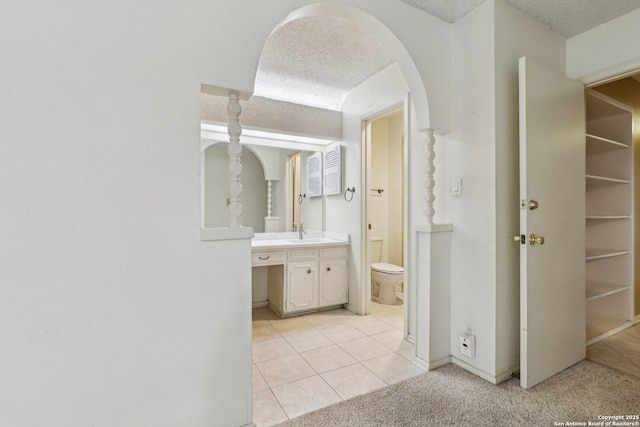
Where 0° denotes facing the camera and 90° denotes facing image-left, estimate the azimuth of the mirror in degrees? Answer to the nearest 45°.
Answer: approximately 315°

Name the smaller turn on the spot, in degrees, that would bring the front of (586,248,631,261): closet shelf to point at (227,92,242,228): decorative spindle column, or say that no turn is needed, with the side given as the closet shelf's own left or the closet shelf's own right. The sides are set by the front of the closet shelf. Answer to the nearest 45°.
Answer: approximately 45° to the closet shelf's own right

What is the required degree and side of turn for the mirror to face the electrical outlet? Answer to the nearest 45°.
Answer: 0° — it already faces it

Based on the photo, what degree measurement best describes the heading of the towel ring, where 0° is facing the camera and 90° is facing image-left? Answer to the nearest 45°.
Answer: approximately 45°

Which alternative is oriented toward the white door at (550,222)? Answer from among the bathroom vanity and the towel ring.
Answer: the bathroom vanity

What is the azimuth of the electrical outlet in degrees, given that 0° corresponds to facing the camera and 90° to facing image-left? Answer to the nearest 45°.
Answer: approximately 45°

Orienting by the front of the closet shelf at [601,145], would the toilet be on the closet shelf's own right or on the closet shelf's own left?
on the closet shelf's own right
